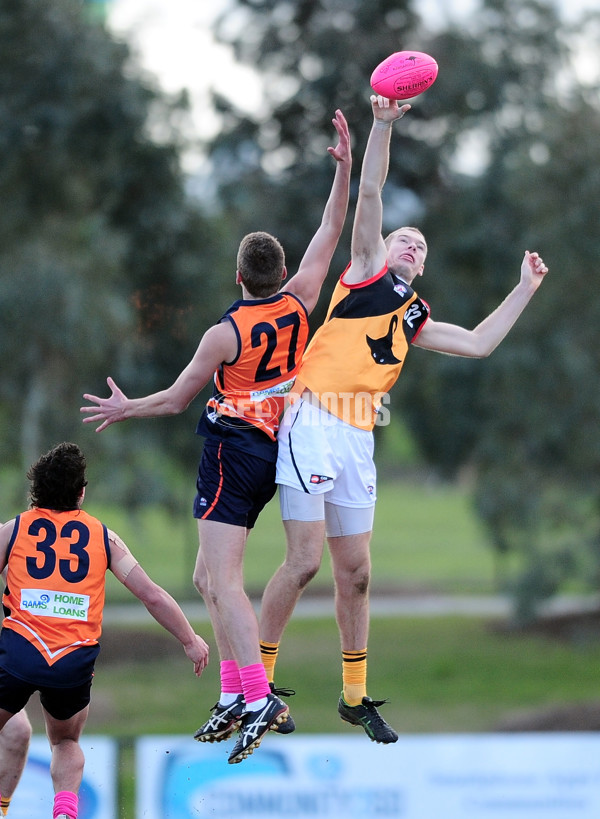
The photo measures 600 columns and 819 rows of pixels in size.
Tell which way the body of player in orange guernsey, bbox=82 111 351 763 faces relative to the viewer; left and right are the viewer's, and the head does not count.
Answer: facing away from the viewer and to the left of the viewer

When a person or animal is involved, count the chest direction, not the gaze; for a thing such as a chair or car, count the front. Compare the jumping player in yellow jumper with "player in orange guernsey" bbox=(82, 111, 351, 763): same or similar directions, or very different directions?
very different directions

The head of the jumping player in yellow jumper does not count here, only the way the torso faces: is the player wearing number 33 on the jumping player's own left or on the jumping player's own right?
on the jumping player's own right

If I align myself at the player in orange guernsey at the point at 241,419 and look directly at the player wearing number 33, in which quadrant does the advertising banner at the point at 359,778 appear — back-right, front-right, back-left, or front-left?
back-right

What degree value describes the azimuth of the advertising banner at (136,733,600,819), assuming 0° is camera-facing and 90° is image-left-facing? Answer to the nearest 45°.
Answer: approximately 0°

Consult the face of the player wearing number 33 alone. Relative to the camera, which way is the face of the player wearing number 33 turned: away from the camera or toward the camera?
away from the camera

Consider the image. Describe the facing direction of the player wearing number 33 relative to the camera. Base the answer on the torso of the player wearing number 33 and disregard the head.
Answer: away from the camera
